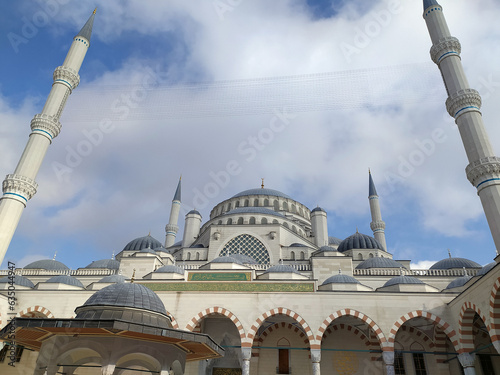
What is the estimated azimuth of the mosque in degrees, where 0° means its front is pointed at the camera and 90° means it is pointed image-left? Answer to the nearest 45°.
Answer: approximately 0°

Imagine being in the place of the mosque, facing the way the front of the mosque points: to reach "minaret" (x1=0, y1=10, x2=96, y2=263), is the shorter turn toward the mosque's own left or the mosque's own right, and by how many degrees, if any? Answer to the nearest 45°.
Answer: approximately 90° to the mosque's own right
